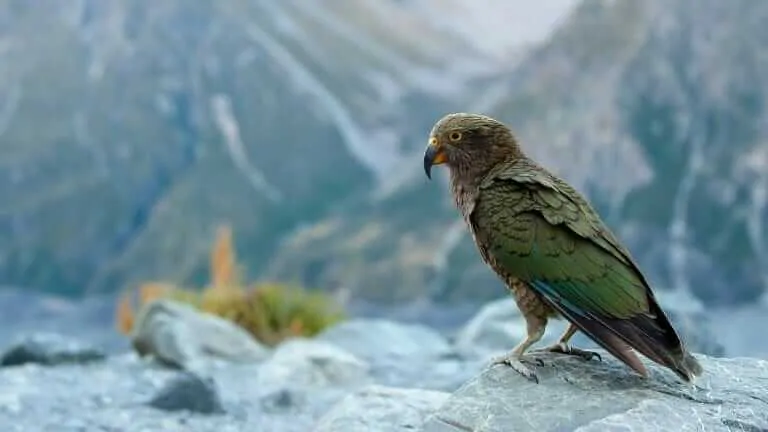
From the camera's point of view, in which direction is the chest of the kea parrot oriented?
to the viewer's left

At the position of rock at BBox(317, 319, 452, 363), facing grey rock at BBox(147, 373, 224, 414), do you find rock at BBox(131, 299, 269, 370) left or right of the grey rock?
right

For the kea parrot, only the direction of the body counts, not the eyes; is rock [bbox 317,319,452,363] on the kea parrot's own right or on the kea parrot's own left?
on the kea parrot's own right

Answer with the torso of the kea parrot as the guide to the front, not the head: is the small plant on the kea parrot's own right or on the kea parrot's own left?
on the kea parrot's own right

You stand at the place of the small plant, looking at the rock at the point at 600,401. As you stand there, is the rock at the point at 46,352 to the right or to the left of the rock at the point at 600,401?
right
